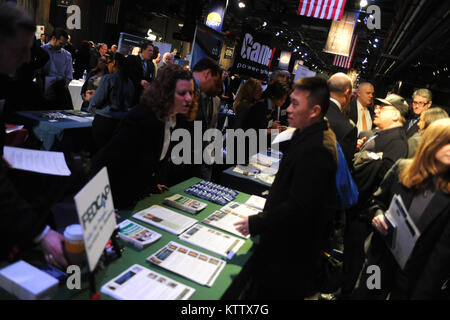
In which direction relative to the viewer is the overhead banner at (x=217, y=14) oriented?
toward the camera

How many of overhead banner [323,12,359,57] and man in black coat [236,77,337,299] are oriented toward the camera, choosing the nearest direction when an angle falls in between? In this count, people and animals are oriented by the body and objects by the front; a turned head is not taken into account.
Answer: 1

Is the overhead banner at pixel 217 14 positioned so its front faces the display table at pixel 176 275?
yes

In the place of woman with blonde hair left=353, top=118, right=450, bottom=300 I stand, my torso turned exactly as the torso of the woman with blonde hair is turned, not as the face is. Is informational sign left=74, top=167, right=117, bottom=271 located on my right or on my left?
on my right

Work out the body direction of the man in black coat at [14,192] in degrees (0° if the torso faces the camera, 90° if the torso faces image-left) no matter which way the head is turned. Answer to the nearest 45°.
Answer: approximately 270°

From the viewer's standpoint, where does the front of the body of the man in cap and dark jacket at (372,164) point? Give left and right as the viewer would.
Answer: facing to the left of the viewer

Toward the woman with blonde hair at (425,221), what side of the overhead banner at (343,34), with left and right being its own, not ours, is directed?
front

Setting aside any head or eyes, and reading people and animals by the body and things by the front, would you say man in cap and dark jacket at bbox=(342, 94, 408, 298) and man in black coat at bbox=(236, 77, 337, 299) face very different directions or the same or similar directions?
same or similar directions

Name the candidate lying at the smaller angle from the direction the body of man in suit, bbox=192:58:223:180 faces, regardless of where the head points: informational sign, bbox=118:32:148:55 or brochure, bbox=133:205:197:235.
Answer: the brochure

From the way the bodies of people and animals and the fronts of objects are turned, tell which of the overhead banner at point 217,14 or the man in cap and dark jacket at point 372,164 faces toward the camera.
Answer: the overhead banner

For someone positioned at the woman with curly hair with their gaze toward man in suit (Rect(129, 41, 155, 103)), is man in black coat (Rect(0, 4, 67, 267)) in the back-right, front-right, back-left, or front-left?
back-left

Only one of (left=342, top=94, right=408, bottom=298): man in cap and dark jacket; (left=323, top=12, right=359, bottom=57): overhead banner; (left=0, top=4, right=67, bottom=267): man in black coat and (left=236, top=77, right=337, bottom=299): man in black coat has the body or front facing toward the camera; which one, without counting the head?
the overhead banner

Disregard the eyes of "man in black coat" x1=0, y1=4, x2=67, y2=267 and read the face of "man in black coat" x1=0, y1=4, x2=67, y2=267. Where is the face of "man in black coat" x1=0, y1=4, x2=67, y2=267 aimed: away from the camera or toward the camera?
away from the camera

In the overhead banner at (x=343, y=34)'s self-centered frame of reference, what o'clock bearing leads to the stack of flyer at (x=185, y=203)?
The stack of flyer is roughly at 12 o'clock from the overhead banner.

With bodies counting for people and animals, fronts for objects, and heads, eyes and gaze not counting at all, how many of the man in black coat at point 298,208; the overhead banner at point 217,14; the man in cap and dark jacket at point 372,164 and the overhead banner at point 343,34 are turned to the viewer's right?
0

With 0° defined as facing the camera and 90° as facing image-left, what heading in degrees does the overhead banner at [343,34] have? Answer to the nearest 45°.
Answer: approximately 0°

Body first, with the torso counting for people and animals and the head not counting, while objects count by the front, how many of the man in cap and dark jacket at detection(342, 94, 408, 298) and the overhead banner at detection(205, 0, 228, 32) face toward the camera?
1
